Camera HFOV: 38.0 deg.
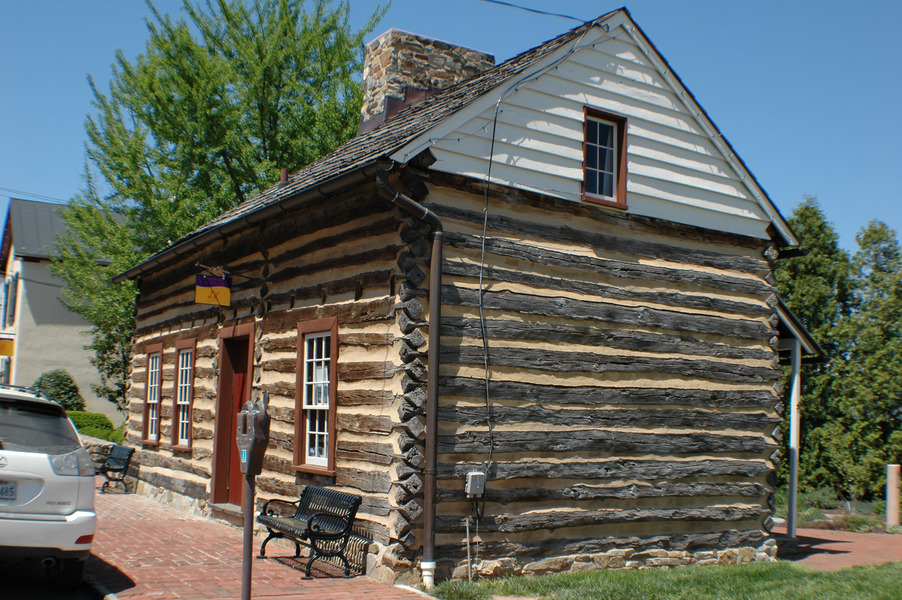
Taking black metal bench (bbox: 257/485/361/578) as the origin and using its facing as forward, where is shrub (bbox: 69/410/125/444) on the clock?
The shrub is roughly at 4 o'clock from the black metal bench.

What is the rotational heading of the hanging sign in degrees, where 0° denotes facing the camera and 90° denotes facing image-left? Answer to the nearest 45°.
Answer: approximately 0°

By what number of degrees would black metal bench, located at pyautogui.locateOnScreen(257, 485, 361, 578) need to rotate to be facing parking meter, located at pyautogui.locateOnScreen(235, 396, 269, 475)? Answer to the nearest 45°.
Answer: approximately 45° to its left

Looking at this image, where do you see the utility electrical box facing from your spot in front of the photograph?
facing the viewer and to the right of the viewer

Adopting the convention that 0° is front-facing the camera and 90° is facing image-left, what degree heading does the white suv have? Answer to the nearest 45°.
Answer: approximately 180°

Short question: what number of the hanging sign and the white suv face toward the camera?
1

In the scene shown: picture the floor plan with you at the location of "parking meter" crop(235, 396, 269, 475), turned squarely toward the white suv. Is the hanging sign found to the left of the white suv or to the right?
right

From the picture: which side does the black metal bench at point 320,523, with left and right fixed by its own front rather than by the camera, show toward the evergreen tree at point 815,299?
back

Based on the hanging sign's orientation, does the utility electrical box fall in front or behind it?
in front

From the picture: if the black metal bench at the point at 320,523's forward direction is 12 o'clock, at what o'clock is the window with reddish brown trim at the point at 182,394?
The window with reddish brown trim is roughly at 4 o'clock from the black metal bench.

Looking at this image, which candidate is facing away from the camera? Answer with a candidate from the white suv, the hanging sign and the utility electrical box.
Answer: the white suv
